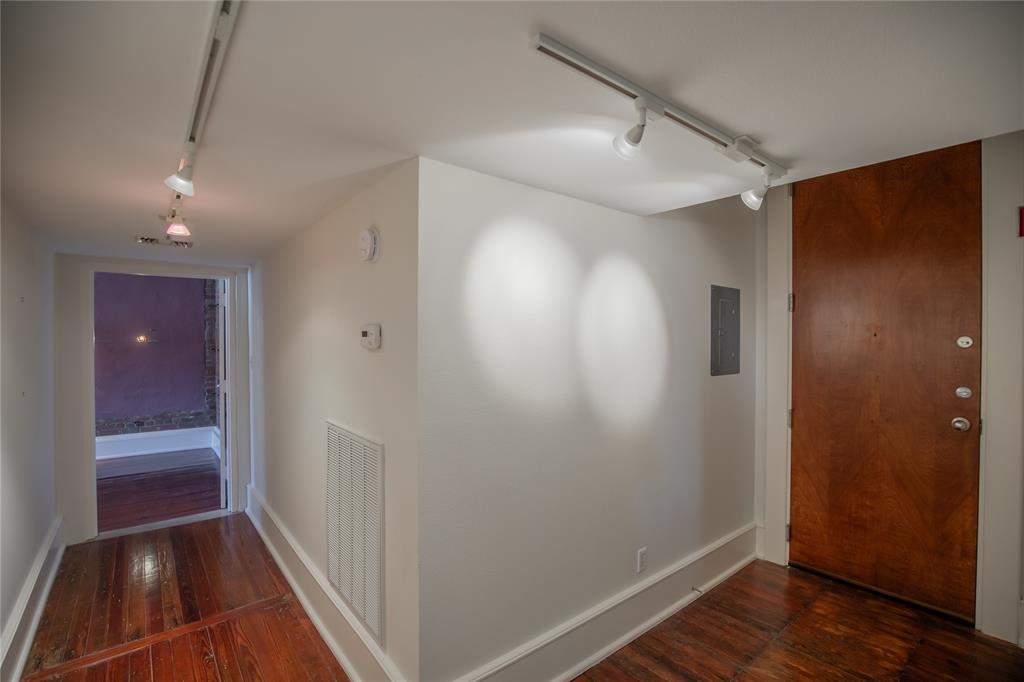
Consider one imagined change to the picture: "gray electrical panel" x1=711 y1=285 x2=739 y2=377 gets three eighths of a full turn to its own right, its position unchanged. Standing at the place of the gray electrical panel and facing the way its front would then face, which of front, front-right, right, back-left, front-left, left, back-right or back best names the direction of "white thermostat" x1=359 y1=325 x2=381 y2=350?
front-left

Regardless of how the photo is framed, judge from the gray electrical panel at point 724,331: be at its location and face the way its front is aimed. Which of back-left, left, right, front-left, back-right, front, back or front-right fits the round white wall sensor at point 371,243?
right

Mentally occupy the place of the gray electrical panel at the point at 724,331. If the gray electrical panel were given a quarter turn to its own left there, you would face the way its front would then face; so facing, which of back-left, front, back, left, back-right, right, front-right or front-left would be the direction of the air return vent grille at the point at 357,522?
back

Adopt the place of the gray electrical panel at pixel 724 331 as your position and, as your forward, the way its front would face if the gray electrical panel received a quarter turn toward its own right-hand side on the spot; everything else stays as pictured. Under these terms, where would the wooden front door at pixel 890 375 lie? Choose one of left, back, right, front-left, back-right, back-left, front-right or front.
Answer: back-left

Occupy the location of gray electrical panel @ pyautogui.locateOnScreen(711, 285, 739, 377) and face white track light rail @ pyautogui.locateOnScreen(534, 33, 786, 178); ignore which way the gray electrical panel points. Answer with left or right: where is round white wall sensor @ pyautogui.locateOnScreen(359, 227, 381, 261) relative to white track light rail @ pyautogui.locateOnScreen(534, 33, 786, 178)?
right

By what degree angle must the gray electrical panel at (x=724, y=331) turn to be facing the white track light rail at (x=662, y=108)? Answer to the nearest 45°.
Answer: approximately 45° to its right

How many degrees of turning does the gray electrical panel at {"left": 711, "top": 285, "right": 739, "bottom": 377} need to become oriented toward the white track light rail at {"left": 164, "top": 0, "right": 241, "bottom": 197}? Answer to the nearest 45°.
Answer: approximately 90° to its right

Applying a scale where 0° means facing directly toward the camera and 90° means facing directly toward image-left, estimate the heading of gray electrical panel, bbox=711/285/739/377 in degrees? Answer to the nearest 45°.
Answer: approximately 315°
